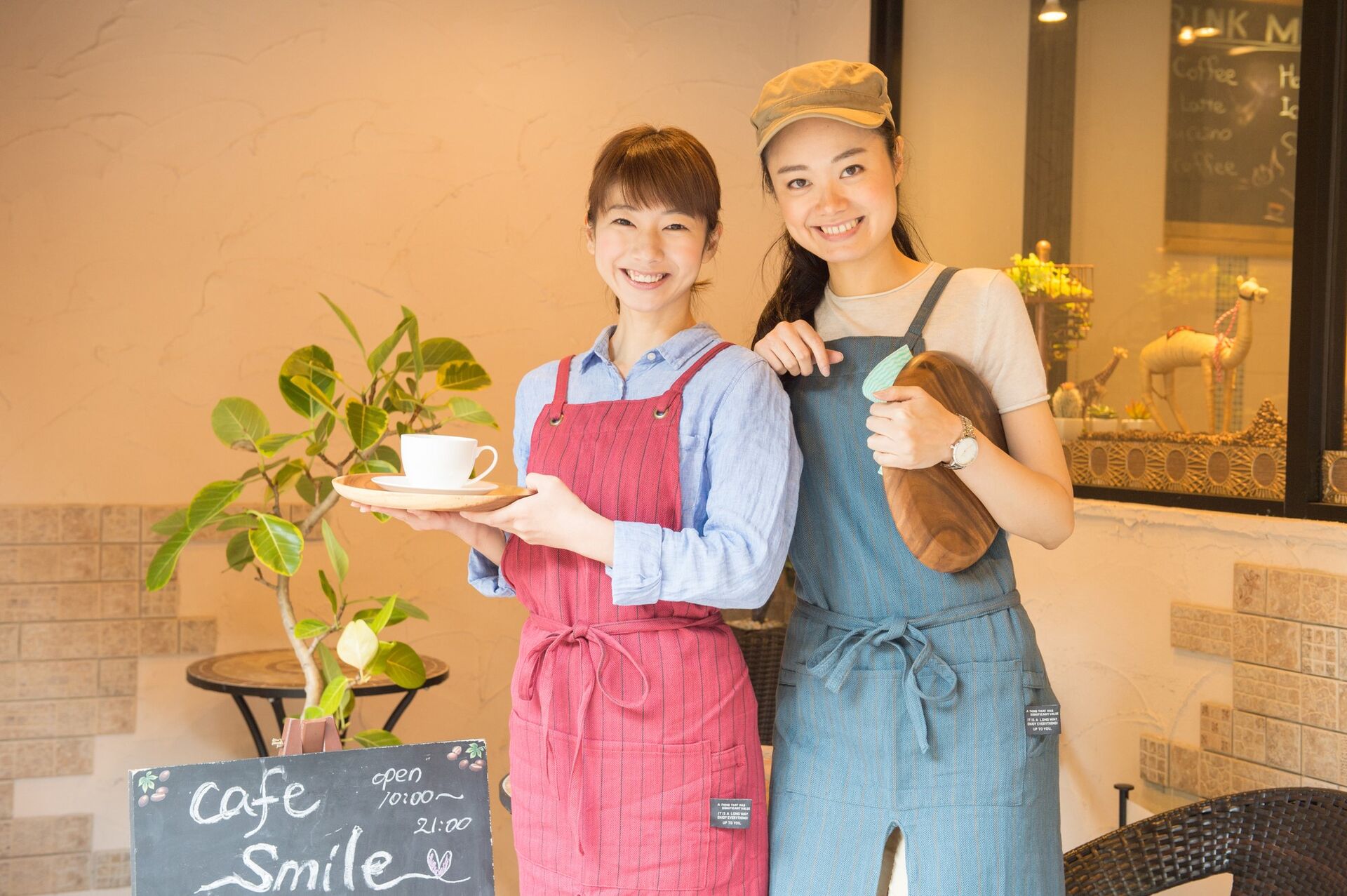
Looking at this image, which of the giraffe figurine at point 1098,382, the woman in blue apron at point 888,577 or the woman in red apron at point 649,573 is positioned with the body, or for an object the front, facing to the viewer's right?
the giraffe figurine

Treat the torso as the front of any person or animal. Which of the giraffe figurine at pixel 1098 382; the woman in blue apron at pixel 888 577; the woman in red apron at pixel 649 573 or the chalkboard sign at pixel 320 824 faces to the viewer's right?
the giraffe figurine

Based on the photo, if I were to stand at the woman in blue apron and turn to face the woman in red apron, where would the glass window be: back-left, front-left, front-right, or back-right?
back-right

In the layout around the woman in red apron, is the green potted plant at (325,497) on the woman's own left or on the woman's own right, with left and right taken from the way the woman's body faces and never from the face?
on the woman's own right

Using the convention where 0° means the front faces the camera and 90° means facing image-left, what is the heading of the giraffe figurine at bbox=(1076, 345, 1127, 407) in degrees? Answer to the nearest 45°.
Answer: approximately 270°

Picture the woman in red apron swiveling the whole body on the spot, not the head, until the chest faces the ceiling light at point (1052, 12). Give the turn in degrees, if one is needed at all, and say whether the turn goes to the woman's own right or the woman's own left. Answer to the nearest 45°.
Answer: approximately 180°
